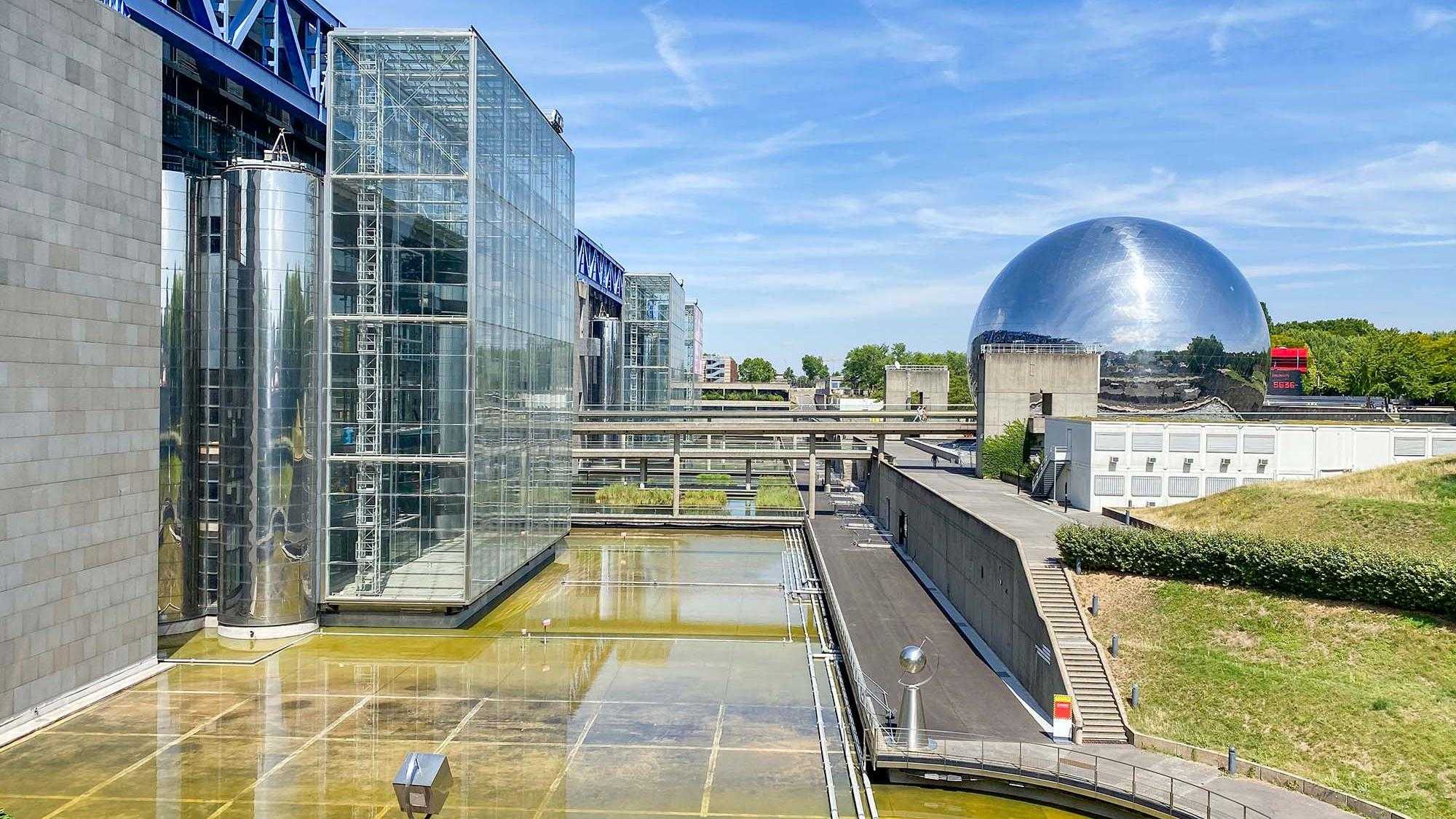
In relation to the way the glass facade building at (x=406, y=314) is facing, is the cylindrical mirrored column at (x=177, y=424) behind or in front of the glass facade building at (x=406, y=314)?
behind

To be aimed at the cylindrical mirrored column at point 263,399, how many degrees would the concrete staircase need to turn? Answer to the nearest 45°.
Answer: approximately 90° to its right

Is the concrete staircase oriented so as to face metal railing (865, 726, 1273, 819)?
yes

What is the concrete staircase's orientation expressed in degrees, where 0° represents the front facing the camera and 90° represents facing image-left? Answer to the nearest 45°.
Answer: approximately 0°

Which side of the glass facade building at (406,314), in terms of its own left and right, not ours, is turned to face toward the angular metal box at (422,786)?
right

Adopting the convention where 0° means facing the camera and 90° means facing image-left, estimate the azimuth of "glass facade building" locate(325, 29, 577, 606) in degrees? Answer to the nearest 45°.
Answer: approximately 270°

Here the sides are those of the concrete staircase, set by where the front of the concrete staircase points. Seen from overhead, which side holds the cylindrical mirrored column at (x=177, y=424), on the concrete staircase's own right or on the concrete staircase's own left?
on the concrete staircase's own right

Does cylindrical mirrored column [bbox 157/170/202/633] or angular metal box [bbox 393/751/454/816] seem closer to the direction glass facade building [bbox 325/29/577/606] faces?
the angular metal box
